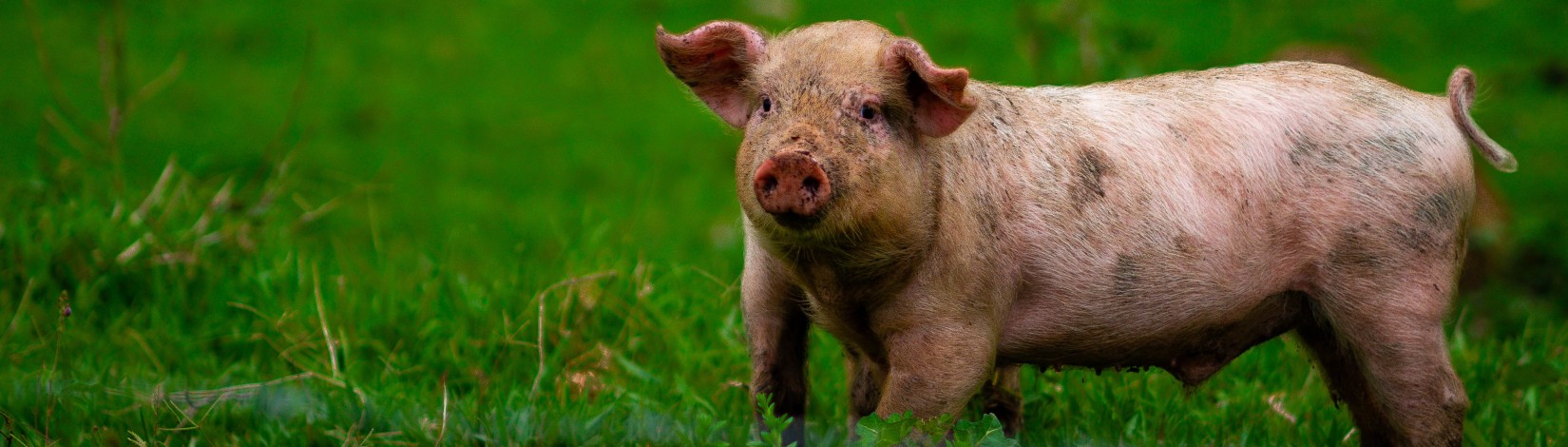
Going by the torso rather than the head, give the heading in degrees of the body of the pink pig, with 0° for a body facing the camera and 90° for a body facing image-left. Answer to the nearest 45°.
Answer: approximately 45°
